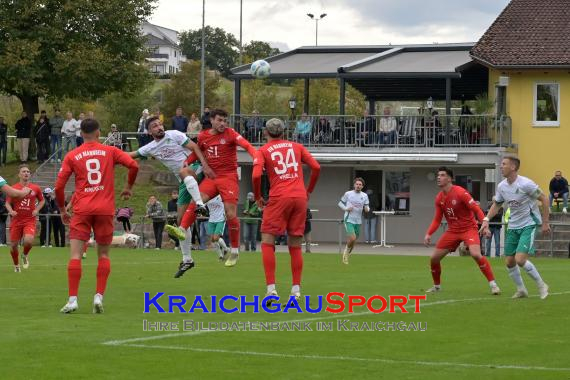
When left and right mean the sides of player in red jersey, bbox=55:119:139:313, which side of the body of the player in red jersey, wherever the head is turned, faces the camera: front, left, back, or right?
back

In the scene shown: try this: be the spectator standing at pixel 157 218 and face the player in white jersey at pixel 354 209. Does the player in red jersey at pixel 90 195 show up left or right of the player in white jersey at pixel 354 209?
right

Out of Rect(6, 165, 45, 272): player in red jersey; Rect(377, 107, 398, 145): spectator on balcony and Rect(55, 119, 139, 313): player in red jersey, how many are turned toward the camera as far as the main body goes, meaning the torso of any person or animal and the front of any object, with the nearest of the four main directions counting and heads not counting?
2

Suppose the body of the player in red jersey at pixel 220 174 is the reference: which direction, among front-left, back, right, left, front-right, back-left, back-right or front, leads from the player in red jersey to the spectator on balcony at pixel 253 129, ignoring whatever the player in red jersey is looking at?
back-right

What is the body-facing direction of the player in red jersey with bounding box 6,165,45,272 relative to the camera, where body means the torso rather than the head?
toward the camera

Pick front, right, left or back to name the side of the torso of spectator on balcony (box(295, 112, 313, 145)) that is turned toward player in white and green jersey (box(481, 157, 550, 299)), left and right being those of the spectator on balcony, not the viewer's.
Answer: front

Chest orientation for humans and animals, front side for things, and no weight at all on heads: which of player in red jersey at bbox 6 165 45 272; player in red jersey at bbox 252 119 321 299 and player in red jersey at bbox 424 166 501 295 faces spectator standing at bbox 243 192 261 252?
player in red jersey at bbox 252 119 321 299

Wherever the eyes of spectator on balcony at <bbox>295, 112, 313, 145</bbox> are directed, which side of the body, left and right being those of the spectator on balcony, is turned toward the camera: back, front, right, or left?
front

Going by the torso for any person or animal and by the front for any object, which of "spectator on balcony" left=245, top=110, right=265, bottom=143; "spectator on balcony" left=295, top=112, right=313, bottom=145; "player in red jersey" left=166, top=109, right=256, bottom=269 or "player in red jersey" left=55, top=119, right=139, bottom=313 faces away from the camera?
"player in red jersey" left=55, top=119, right=139, bottom=313

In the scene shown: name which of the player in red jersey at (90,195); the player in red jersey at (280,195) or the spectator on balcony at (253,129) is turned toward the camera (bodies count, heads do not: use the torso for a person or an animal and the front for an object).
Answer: the spectator on balcony

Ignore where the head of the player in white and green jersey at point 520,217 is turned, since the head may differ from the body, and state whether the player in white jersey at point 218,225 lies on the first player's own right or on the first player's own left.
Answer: on the first player's own right

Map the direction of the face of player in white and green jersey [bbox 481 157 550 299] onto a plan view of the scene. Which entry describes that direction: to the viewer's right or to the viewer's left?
to the viewer's left

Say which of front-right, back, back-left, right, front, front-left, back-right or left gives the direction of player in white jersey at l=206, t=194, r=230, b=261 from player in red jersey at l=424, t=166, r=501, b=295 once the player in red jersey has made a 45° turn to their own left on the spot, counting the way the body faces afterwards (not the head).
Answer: back-right
